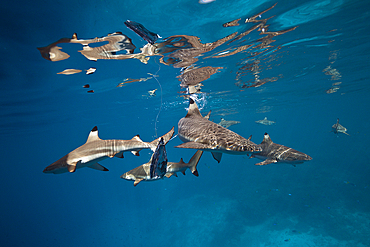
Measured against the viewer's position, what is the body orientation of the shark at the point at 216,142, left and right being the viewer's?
facing the viewer and to the right of the viewer

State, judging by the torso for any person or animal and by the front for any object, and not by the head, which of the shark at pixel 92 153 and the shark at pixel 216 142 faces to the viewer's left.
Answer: the shark at pixel 92 153

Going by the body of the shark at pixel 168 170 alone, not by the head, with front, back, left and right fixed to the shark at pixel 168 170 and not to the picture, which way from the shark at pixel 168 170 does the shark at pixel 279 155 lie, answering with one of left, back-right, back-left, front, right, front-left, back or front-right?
back

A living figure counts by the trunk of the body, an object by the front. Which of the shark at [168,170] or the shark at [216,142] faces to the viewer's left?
the shark at [168,170]

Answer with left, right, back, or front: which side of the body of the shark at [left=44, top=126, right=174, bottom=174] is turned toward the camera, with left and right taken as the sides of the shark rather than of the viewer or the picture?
left

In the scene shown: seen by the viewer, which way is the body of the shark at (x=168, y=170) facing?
to the viewer's left

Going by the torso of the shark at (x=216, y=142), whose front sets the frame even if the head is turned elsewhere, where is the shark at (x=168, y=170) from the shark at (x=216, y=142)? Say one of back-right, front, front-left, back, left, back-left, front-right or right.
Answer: back
